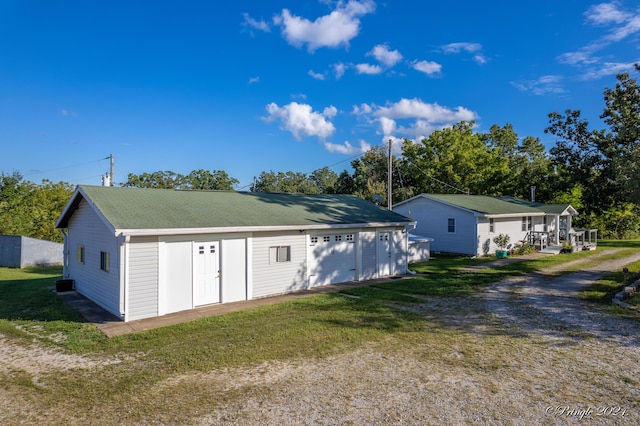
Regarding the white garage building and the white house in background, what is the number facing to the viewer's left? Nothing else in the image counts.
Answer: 0

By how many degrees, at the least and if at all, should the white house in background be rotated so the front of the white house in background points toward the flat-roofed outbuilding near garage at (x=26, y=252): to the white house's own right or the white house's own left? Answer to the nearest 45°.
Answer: approximately 90° to the white house's own right

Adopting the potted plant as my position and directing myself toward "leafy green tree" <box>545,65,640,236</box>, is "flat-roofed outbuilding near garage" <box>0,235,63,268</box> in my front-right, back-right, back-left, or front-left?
back-left

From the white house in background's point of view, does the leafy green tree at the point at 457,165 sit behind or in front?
behind

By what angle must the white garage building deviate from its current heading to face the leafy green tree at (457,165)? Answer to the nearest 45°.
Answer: approximately 90° to its left

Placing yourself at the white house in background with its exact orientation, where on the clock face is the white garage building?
The white garage building is roughly at 2 o'clock from the white house in background.

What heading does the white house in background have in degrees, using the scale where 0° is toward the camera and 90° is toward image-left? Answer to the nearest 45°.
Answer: approximately 315°

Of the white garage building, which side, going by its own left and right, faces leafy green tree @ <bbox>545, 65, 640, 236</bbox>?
left

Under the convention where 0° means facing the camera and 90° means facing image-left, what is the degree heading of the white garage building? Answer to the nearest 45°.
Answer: approximately 315°

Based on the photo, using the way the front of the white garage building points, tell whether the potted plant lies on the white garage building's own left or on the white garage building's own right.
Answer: on the white garage building's own left

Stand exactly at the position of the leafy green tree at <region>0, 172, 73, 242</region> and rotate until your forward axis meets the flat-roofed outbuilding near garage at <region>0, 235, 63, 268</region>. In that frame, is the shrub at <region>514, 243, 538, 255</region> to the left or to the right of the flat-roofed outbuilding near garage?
left
